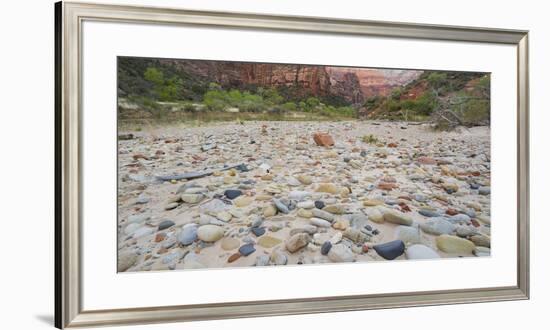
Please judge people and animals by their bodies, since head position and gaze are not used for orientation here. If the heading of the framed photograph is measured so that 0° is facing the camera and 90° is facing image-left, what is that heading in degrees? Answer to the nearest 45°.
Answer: approximately 315°
